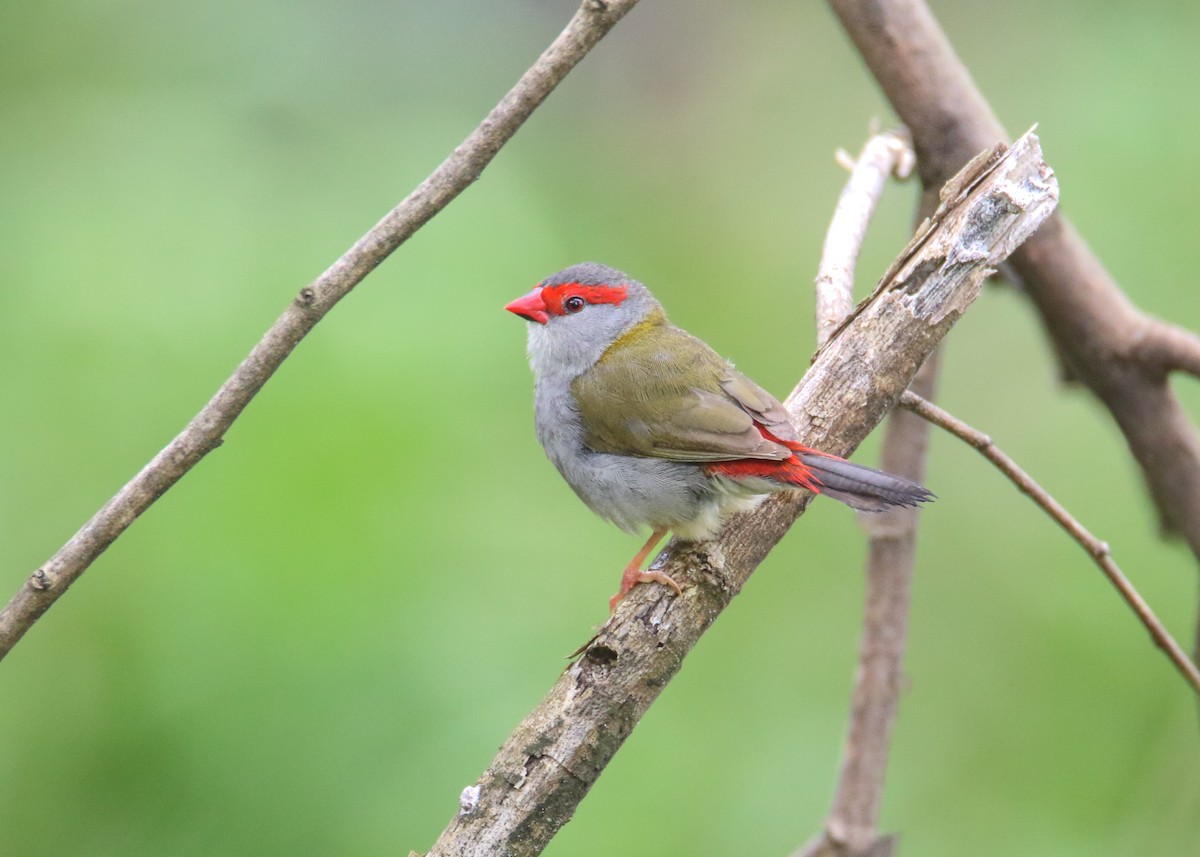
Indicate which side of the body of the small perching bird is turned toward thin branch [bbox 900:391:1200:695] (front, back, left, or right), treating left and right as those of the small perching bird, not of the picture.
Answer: back

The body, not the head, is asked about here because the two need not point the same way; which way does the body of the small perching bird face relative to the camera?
to the viewer's left

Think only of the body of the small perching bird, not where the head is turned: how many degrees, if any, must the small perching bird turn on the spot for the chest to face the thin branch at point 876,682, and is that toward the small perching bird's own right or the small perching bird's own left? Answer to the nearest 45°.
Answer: approximately 135° to the small perching bird's own right
